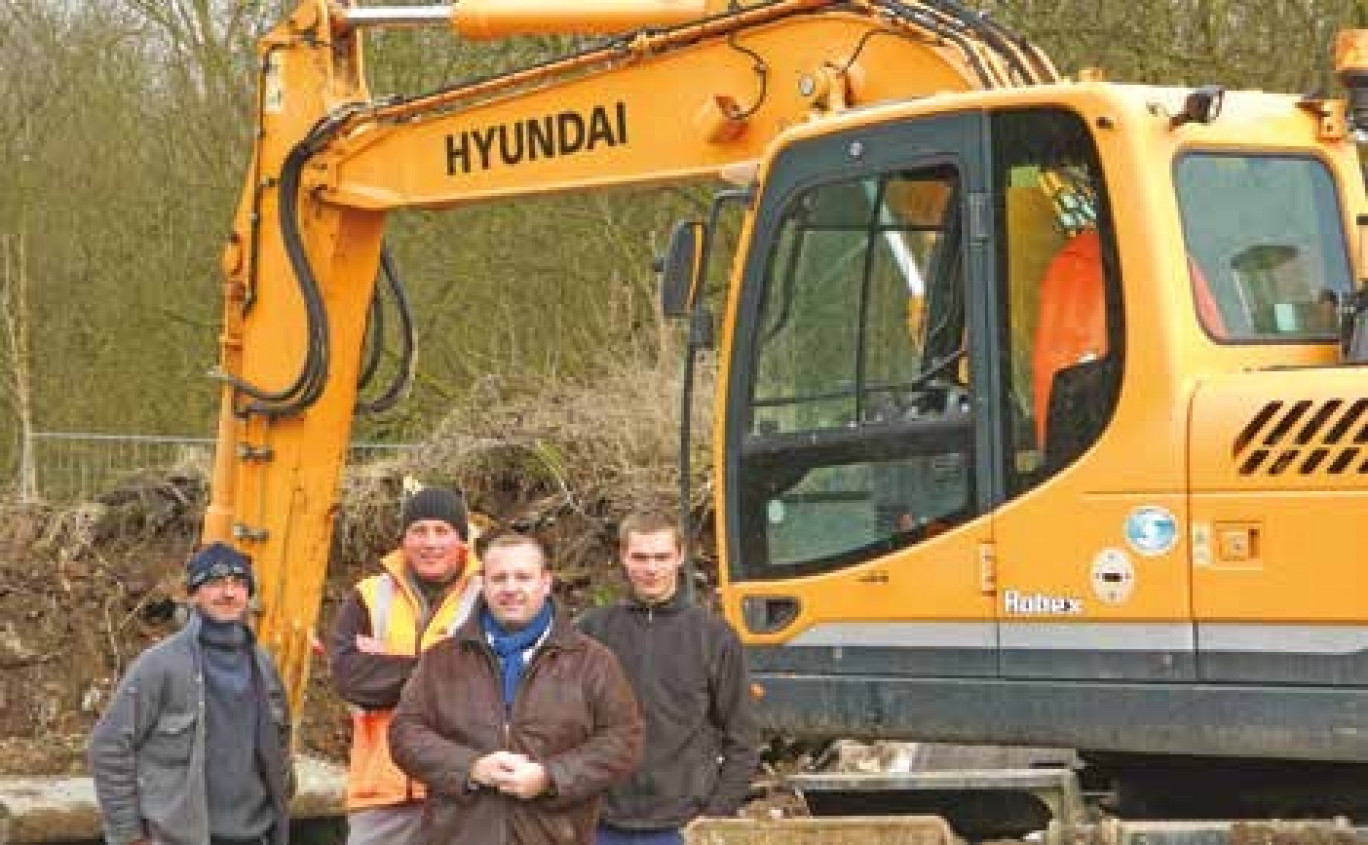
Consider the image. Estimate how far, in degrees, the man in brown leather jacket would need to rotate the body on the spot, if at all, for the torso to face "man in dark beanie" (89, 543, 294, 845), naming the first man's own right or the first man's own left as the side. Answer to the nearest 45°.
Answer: approximately 135° to the first man's own right

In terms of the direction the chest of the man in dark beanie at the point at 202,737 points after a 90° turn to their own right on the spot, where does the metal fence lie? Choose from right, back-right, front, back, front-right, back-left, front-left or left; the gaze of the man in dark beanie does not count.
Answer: back-right

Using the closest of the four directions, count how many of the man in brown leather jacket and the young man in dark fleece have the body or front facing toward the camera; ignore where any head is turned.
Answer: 2

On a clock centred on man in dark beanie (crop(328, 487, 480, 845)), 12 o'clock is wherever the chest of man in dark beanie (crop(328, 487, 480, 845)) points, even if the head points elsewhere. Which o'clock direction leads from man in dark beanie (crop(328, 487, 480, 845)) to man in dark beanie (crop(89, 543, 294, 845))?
man in dark beanie (crop(89, 543, 294, 845)) is roughly at 3 o'clock from man in dark beanie (crop(328, 487, 480, 845)).
